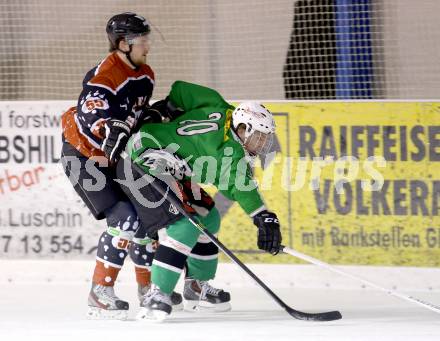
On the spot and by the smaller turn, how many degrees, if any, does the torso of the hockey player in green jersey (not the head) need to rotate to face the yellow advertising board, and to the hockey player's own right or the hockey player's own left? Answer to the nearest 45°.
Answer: approximately 45° to the hockey player's own left

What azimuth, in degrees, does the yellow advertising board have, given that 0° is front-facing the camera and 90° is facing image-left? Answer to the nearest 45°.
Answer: approximately 0°

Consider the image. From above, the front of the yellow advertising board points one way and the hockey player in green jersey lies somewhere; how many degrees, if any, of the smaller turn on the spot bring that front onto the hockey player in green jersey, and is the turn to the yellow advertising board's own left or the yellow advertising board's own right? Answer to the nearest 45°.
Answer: approximately 45° to the yellow advertising board's own right

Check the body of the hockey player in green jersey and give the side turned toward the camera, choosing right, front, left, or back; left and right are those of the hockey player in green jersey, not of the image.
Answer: right

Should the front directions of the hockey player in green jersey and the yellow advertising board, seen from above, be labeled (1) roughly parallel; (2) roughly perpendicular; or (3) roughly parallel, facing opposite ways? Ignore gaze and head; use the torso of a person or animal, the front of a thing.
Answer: roughly perpendicular

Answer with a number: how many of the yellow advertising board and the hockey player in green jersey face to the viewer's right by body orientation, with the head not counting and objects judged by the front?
1
